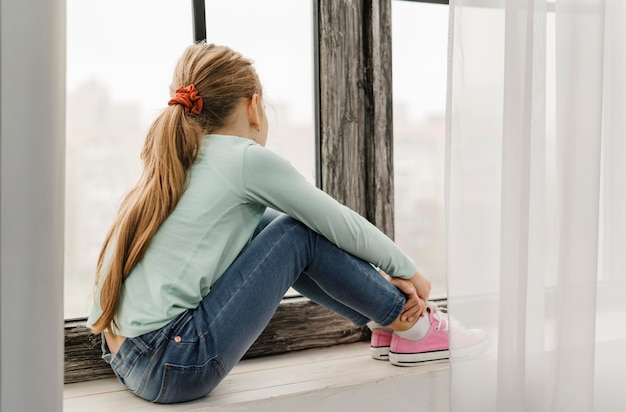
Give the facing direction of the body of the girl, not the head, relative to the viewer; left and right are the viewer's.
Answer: facing away from the viewer and to the right of the viewer

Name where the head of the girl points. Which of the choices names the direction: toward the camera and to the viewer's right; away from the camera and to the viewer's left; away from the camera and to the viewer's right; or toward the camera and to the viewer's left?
away from the camera and to the viewer's right
